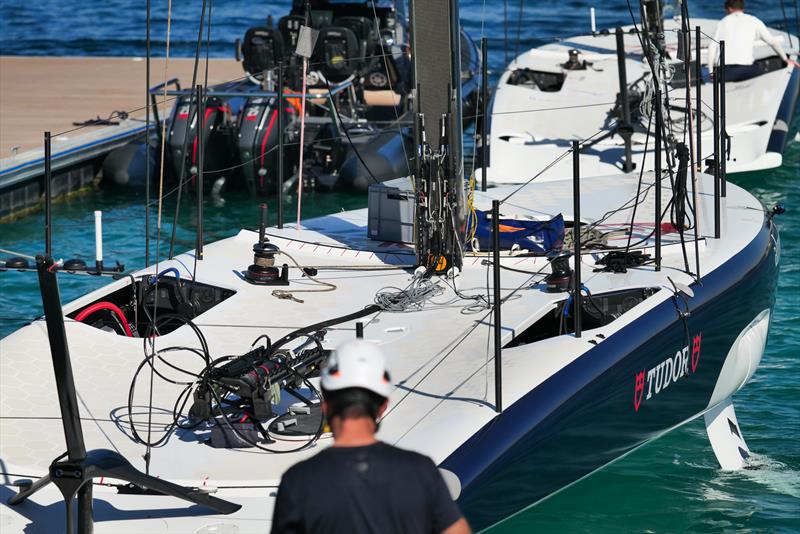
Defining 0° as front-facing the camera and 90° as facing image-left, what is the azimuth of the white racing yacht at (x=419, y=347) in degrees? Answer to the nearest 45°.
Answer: approximately 225°

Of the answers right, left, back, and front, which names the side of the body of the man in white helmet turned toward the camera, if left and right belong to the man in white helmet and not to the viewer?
back

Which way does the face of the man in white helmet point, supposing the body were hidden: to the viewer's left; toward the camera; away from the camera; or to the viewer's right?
away from the camera

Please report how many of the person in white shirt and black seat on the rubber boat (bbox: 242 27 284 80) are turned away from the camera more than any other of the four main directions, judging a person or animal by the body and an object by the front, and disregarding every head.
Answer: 2

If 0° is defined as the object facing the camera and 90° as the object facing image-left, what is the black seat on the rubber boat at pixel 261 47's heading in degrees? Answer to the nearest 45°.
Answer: approximately 180°

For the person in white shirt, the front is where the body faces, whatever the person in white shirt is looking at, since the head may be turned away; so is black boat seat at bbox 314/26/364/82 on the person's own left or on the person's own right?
on the person's own left

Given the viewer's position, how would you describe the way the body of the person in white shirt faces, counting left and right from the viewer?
facing away from the viewer

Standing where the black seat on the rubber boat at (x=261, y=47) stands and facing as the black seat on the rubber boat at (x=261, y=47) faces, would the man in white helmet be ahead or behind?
behind
